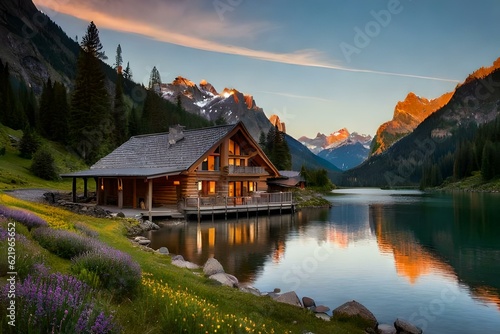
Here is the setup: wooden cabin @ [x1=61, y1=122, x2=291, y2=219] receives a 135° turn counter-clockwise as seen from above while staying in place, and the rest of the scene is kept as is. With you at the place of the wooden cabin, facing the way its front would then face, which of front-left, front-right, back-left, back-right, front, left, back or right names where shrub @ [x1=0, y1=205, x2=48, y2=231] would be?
back

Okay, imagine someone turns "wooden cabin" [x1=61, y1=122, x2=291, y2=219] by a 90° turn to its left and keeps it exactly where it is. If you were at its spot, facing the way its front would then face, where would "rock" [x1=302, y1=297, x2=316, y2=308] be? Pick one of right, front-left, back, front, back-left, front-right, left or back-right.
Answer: back-right

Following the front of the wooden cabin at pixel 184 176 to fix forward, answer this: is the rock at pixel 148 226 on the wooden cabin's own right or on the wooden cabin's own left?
on the wooden cabin's own right

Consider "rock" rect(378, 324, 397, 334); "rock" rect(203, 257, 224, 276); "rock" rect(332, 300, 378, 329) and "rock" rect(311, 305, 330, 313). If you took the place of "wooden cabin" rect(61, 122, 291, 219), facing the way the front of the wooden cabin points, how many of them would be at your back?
0

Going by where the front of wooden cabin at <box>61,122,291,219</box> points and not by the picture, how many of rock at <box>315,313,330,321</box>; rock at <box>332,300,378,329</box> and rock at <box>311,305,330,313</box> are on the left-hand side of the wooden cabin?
0

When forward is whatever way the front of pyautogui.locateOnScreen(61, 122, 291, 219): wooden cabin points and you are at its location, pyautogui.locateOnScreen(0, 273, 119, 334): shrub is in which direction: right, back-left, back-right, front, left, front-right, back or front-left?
front-right

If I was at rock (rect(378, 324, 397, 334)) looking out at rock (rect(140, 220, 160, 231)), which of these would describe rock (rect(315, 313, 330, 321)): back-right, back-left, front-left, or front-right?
front-left

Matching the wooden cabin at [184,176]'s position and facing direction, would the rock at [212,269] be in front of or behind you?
in front

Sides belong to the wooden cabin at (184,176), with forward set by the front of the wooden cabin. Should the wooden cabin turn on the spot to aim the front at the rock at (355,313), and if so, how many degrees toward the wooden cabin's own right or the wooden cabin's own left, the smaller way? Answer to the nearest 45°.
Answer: approximately 45° to the wooden cabin's own right

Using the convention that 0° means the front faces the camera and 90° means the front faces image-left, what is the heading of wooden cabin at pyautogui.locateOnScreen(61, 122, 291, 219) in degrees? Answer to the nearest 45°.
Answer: approximately 315°

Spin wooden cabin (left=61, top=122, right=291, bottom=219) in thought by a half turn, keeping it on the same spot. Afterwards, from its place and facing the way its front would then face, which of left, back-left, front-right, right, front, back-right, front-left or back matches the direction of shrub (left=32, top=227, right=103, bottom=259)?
back-left

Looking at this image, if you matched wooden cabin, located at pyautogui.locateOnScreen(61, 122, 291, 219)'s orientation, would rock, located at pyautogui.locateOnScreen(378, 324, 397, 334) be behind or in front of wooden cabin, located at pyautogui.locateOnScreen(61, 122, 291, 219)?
in front

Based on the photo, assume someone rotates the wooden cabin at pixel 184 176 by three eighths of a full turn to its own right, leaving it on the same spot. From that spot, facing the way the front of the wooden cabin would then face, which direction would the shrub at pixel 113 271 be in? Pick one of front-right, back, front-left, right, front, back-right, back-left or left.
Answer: left
